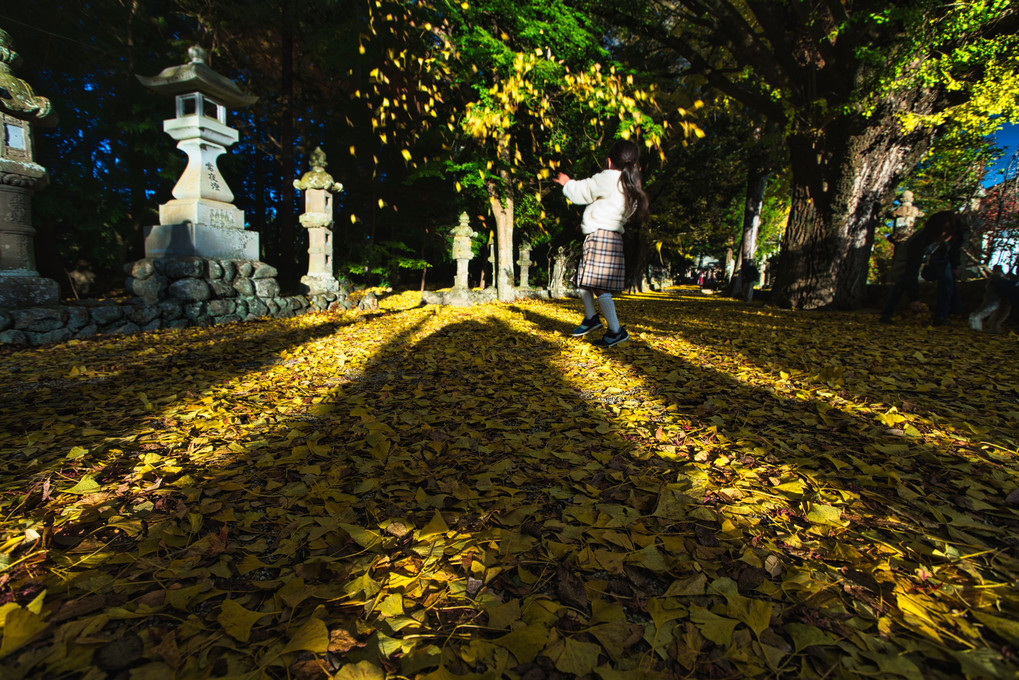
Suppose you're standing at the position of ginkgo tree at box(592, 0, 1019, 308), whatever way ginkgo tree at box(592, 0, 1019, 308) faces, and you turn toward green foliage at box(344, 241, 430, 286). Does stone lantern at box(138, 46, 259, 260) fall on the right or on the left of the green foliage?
left

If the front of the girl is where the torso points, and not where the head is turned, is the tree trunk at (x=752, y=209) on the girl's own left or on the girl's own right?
on the girl's own right

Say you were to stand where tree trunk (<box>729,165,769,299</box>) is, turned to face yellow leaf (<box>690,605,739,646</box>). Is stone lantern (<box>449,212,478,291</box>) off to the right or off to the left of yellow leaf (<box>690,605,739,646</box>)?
right

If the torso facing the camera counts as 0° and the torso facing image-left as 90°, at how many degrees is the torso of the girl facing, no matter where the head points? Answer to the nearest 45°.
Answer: approximately 135°

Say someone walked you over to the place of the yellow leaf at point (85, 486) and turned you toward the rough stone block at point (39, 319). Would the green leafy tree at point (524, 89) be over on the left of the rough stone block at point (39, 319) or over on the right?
right

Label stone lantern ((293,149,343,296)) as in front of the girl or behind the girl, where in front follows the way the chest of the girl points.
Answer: in front

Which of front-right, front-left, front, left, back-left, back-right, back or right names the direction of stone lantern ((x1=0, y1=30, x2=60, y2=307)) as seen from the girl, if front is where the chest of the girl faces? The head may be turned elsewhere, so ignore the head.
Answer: front-left

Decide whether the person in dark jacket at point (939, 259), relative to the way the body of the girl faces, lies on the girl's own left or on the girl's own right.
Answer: on the girl's own right

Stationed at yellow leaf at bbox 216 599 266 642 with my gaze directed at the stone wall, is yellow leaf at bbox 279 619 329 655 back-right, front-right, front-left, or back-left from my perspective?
back-right

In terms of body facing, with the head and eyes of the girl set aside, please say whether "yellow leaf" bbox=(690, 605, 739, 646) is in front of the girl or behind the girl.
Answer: behind

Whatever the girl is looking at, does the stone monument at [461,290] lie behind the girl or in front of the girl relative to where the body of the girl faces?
in front

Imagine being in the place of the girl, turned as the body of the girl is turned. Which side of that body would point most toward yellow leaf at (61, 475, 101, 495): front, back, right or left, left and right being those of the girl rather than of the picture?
left

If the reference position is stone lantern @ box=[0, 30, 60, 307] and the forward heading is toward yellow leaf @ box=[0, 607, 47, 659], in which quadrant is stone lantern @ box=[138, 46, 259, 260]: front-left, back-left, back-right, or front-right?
back-left

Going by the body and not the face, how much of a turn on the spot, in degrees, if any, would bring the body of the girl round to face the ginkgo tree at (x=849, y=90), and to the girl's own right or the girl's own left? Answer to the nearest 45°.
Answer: approximately 90° to the girl's own right

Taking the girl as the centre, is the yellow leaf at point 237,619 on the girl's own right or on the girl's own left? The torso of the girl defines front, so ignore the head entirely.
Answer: on the girl's own left
